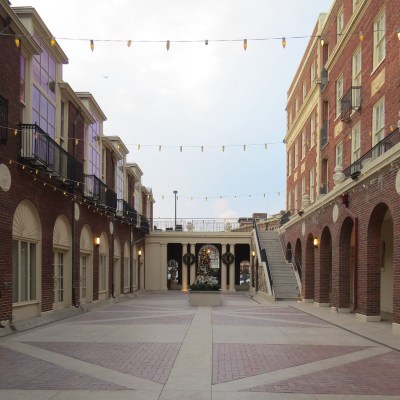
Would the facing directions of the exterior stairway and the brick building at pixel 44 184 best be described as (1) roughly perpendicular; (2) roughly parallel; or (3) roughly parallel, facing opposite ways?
roughly perpendicular

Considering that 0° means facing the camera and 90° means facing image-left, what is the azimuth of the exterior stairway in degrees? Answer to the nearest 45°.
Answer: approximately 0°

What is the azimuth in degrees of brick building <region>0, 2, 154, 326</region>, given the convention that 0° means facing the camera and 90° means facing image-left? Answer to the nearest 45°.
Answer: approximately 270°

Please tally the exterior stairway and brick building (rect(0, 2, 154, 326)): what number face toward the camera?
1

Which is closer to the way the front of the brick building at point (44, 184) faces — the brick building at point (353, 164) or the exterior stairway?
the brick building
